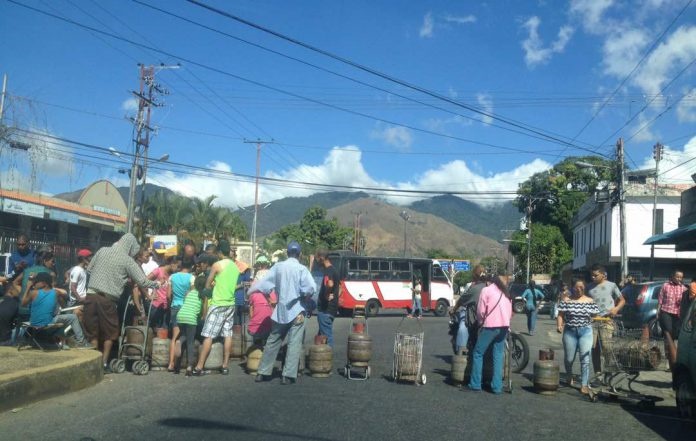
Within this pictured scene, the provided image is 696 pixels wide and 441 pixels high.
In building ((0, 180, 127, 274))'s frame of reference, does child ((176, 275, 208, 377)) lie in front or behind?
in front

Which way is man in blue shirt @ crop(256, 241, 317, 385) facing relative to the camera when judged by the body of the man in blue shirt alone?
away from the camera

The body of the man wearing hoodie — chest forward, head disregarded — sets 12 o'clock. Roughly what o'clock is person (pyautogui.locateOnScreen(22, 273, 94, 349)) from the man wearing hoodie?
The person is roughly at 8 o'clock from the man wearing hoodie.

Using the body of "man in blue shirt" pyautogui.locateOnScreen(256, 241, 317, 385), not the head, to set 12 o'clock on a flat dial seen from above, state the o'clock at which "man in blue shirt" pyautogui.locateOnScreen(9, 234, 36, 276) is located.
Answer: "man in blue shirt" pyautogui.locateOnScreen(9, 234, 36, 276) is roughly at 10 o'clock from "man in blue shirt" pyautogui.locateOnScreen(256, 241, 317, 385).

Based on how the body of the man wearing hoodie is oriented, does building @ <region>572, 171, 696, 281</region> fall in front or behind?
in front
